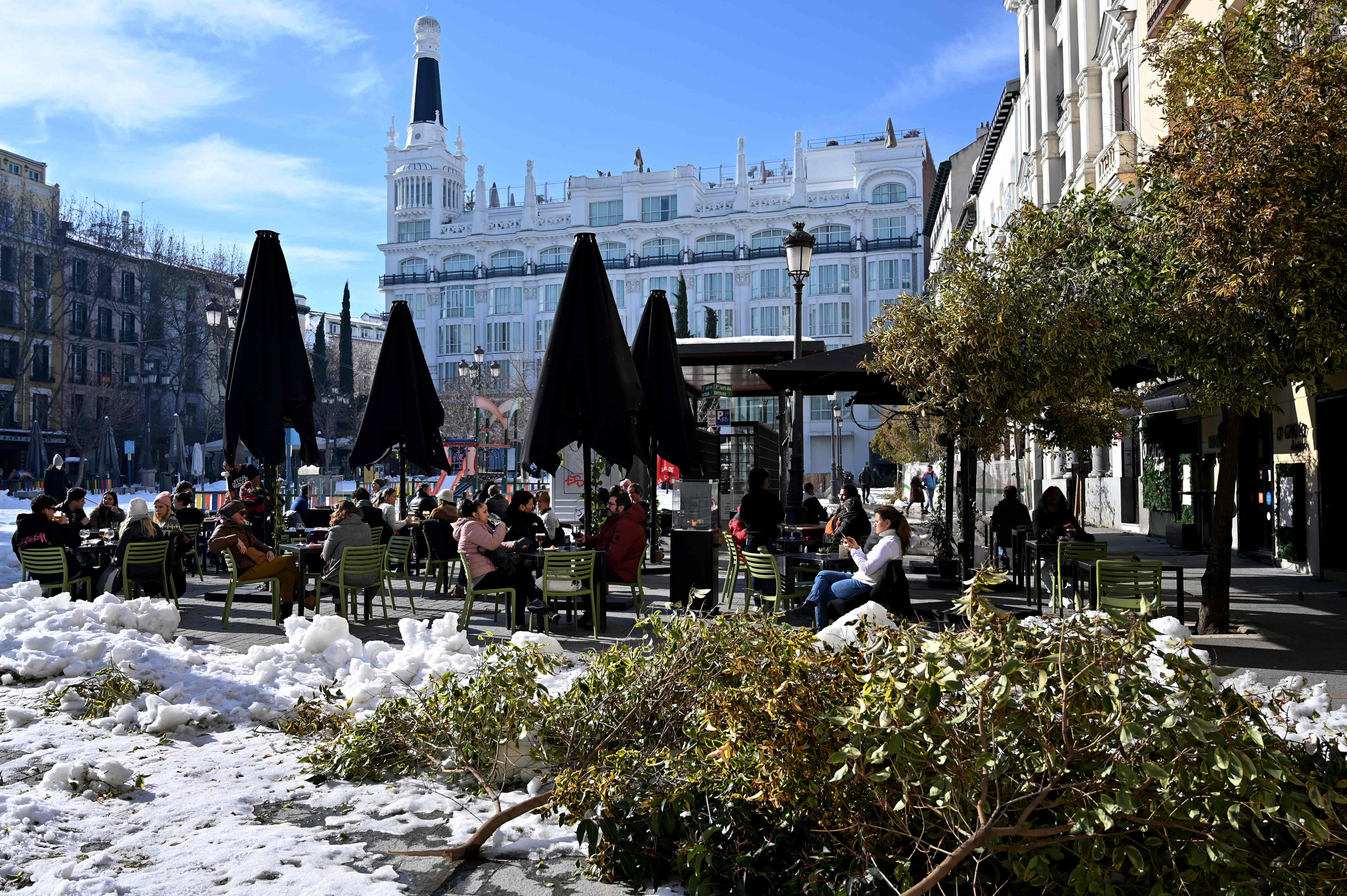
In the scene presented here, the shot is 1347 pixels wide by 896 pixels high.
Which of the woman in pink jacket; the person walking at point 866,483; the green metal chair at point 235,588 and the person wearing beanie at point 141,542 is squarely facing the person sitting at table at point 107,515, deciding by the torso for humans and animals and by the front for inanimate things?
the person wearing beanie

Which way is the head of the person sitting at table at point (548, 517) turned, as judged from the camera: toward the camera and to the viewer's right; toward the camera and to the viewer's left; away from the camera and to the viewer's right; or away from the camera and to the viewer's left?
toward the camera and to the viewer's left

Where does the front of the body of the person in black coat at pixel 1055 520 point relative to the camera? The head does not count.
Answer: toward the camera

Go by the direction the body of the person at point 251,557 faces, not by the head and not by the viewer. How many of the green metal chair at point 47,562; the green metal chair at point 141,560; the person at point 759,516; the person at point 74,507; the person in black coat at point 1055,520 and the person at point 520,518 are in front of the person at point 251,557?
3

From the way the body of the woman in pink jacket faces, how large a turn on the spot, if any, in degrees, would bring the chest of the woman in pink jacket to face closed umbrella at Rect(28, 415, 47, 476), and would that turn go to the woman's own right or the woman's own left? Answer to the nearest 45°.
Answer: approximately 135° to the woman's own left

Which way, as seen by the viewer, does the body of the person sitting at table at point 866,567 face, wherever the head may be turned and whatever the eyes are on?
to the viewer's left

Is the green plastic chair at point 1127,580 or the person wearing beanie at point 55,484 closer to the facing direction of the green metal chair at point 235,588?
the green plastic chair

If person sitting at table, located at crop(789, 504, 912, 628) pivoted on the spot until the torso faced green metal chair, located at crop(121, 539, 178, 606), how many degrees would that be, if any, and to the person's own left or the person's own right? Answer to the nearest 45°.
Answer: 0° — they already face it

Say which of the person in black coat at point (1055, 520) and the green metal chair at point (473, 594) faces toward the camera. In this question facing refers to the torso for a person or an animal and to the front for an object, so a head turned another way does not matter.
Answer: the person in black coat

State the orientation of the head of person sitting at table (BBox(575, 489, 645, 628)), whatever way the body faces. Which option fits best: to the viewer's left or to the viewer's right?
to the viewer's left
